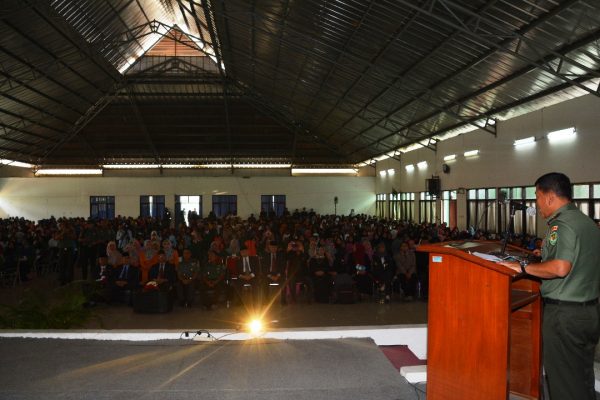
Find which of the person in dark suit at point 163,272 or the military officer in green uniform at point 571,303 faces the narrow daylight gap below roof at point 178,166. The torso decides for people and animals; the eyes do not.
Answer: the military officer in green uniform

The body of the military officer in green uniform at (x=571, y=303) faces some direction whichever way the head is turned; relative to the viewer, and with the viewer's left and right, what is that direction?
facing away from the viewer and to the left of the viewer

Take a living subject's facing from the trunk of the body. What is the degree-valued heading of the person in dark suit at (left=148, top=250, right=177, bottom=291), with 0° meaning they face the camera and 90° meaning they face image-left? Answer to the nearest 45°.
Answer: approximately 0°

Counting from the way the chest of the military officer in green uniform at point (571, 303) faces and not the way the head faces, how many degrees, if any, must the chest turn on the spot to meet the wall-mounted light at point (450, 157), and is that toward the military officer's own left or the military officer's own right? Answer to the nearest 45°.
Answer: approximately 45° to the military officer's own right

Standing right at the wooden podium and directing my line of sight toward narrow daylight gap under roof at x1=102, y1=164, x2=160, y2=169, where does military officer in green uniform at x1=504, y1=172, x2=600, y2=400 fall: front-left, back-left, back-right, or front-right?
back-right

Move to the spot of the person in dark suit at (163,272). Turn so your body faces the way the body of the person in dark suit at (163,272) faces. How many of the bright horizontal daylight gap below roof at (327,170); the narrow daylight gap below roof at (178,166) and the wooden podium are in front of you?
1

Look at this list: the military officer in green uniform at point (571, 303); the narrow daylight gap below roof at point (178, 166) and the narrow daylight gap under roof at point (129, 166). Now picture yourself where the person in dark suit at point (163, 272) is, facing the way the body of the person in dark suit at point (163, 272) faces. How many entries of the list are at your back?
2

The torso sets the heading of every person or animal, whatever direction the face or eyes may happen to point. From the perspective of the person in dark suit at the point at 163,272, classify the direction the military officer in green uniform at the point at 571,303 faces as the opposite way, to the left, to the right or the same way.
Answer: the opposite way

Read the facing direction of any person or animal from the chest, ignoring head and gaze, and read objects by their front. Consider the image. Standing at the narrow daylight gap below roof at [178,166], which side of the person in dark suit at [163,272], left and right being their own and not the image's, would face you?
back

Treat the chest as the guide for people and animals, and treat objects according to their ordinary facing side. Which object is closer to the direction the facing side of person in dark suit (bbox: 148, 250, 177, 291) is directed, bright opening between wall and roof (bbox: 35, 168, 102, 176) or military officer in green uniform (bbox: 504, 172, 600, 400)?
the military officer in green uniform

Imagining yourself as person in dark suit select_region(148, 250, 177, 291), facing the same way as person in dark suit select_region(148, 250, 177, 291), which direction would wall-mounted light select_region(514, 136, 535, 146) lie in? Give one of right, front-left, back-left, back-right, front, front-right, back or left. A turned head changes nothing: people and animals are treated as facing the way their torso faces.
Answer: left

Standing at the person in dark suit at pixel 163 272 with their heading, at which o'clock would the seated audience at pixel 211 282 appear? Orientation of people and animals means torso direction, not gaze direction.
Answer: the seated audience at pixel 211 282 is roughly at 10 o'clock from the person in dark suit at pixel 163 272.

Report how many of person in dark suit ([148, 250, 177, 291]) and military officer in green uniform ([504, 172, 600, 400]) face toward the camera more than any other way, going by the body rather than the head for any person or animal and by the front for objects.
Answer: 1

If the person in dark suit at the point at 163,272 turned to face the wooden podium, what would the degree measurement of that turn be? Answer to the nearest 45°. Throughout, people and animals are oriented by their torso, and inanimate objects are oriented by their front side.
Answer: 0° — they already face it
